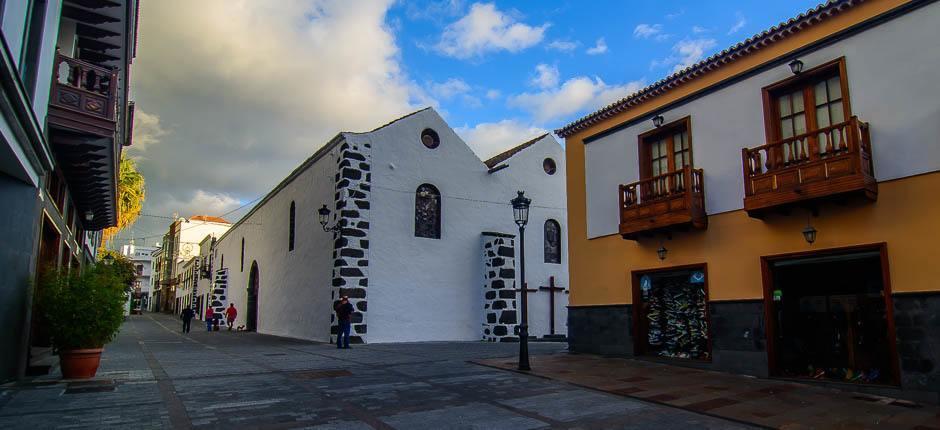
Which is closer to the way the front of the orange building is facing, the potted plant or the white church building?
the potted plant

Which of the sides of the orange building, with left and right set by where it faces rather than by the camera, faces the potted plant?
front

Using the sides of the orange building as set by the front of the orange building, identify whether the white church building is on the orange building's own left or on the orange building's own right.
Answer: on the orange building's own right

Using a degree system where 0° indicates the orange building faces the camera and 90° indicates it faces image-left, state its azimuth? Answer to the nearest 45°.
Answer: approximately 45°

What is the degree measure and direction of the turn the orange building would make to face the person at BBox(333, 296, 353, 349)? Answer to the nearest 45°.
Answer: approximately 45° to its right

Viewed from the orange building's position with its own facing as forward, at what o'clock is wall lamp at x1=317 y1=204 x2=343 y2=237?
The wall lamp is roughly at 2 o'clock from the orange building.

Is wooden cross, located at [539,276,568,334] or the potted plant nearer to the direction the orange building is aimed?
the potted plant

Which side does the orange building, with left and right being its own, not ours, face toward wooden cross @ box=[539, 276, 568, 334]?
right
